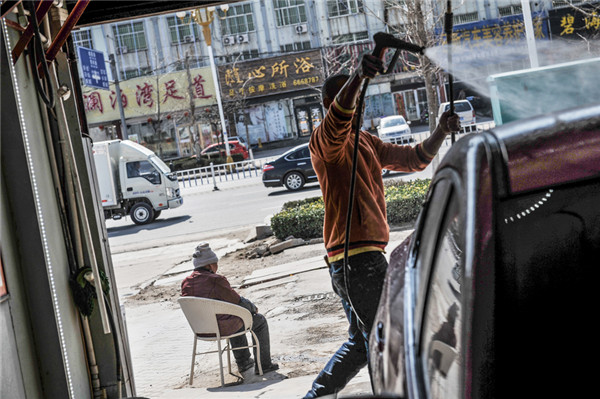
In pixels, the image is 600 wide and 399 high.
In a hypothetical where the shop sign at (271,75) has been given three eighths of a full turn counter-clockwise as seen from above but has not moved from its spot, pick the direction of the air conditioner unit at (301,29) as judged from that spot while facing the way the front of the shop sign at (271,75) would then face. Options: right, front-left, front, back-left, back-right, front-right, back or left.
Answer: front

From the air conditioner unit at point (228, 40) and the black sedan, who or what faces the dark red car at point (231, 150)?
the air conditioner unit

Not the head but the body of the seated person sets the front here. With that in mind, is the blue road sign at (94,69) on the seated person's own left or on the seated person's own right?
on the seated person's own left

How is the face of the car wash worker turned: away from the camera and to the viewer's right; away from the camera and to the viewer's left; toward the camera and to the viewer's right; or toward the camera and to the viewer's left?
away from the camera and to the viewer's right

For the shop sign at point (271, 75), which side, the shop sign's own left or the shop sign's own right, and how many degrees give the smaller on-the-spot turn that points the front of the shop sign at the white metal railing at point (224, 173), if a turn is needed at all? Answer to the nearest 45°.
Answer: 0° — it already faces it

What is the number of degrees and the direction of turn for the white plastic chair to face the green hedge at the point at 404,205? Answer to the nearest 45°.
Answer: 0° — it already faces it

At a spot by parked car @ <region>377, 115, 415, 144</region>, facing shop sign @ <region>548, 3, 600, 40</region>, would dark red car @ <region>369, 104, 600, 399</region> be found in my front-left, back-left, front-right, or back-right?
back-right

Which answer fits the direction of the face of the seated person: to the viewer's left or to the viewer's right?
to the viewer's right

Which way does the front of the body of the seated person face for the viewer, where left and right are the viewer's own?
facing away from the viewer and to the right of the viewer
